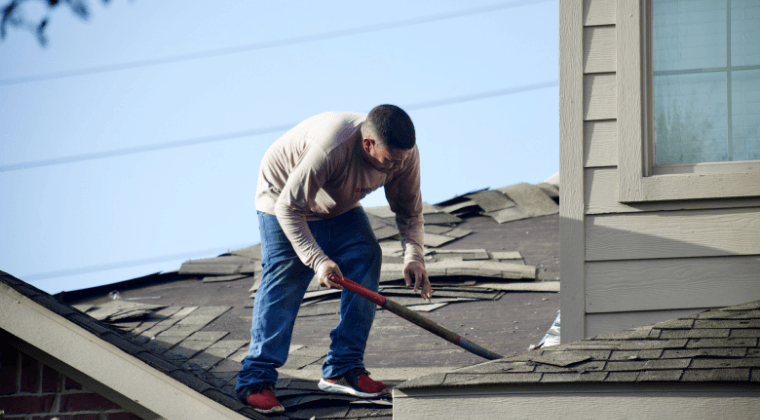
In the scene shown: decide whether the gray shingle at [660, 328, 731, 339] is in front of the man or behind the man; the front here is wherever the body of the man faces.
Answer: in front

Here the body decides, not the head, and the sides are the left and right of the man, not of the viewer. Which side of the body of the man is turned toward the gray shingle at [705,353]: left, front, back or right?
front

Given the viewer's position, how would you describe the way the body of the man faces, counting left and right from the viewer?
facing the viewer and to the right of the viewer

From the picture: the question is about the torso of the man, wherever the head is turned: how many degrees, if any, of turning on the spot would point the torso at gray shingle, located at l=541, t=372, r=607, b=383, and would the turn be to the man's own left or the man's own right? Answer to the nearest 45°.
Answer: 0° — they already face it

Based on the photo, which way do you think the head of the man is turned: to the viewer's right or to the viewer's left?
to the viewer's right

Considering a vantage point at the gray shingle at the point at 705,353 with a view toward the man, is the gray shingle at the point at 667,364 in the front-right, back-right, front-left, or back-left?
front-left

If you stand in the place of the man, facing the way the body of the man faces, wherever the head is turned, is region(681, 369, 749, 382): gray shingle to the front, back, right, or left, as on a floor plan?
front

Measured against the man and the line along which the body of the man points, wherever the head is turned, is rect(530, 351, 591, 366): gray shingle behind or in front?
in front
